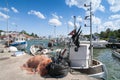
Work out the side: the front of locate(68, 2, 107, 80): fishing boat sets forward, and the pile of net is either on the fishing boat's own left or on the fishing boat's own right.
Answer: on the fishing boat's own right

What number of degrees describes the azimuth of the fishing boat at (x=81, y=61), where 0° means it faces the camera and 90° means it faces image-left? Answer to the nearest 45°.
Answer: approximately 315°
